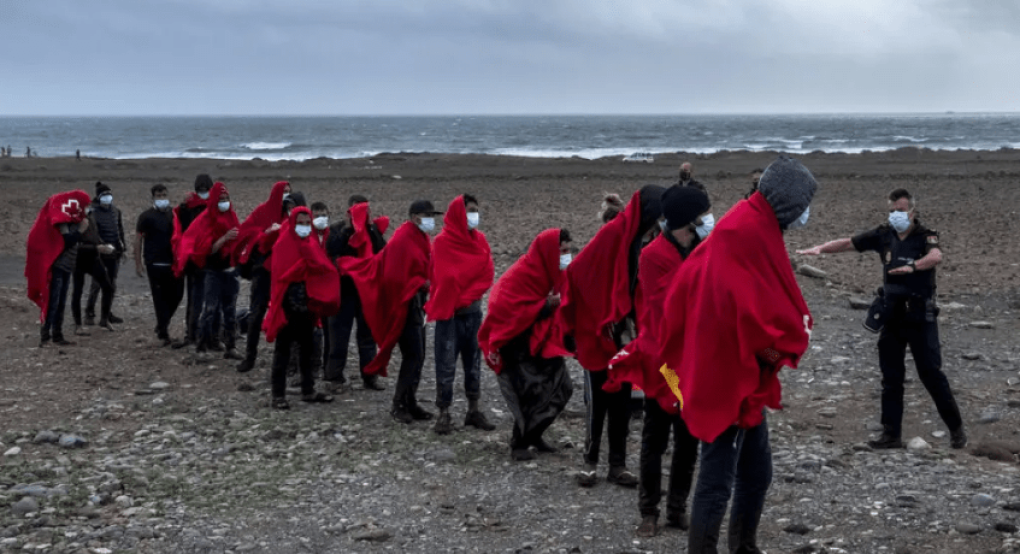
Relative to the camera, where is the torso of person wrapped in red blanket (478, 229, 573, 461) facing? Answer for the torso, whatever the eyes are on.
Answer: to the viewer's right

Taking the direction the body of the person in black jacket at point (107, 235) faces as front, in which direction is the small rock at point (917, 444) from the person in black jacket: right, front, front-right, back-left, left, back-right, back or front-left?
front

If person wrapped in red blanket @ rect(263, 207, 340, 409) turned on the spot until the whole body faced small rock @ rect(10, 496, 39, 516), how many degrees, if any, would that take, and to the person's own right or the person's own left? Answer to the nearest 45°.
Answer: approximately 90° to the person's own right

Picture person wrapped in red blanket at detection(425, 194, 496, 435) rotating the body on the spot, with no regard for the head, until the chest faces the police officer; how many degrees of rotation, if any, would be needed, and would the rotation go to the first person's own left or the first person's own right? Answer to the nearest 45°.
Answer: approximately 45° to the first person's own left

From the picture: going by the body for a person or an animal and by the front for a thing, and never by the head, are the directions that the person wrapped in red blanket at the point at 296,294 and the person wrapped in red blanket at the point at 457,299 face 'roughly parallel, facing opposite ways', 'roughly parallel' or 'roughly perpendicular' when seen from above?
roughly parallel

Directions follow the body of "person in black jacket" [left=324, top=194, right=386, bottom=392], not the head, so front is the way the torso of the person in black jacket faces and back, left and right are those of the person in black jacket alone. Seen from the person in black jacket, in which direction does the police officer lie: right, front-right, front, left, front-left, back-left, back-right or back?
front

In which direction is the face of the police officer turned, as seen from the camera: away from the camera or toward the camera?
toward the camera

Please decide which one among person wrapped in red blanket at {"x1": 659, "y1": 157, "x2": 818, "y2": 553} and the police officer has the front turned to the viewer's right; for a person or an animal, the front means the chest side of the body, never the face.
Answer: the person wrapped in red blanket

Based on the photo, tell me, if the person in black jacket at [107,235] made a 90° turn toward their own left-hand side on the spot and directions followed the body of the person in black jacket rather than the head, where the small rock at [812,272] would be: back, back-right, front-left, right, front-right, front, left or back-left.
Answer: front-right
